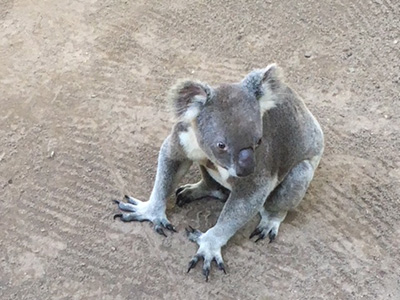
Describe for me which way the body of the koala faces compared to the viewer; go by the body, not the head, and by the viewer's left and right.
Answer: facing the viewer and to the left of the viewer
